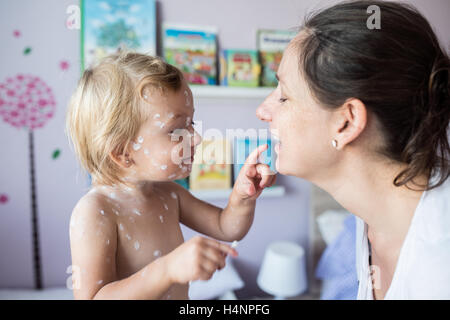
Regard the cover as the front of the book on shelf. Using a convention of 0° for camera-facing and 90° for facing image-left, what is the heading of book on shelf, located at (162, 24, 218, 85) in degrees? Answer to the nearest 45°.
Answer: approximately 0°

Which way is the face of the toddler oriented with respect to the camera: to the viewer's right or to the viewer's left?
to the viewer's right

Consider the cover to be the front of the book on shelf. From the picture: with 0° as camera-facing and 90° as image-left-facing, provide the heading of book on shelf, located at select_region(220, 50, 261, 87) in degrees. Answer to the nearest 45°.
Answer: approximately 0°

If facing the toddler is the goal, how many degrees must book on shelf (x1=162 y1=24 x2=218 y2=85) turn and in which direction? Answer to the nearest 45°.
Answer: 0° — it already faces them

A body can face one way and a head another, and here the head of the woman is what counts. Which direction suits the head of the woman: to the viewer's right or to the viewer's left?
to the viewer's left

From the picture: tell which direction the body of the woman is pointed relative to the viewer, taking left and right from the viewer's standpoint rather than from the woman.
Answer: facing to the left of the viewer

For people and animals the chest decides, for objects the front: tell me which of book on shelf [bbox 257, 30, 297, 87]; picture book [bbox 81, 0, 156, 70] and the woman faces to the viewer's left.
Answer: the woman

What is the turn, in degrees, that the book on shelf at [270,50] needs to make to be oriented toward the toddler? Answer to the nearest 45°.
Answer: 0° — it already faces them
